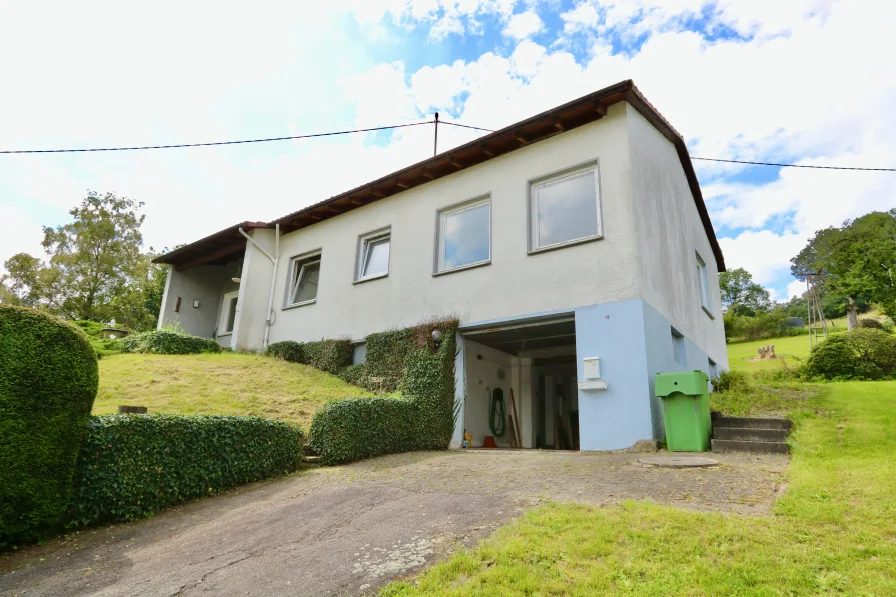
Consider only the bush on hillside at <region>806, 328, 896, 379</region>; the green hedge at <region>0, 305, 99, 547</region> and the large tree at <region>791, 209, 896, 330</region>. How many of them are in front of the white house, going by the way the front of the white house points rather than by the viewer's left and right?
1

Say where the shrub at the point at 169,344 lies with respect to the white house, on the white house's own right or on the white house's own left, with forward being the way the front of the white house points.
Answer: on the white house's own right

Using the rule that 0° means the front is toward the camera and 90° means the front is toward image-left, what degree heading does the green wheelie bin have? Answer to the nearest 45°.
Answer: approximately 0°

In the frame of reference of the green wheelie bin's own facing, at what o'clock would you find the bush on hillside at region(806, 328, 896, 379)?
The bush on hillside is roughly at 7 o'clock from the green wheelie bin.

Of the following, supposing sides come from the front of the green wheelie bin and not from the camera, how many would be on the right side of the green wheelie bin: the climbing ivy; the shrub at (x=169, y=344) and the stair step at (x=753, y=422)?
2

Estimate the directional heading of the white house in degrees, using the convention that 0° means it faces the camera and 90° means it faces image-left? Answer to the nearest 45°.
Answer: approximately 45°

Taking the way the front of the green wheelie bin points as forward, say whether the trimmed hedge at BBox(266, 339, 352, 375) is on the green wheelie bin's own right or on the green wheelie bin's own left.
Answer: on the green wheelie bin's own right
